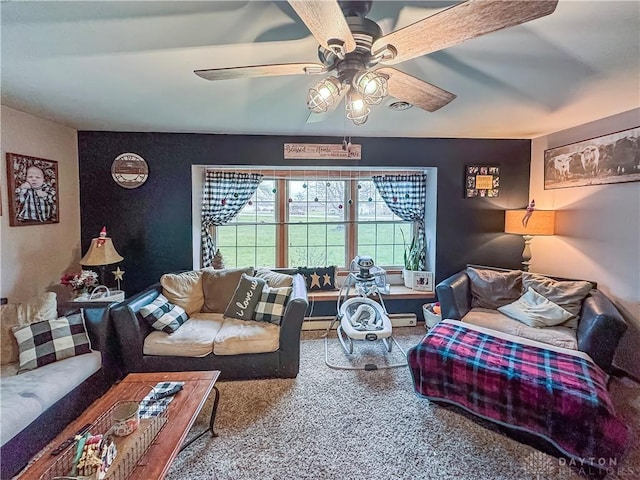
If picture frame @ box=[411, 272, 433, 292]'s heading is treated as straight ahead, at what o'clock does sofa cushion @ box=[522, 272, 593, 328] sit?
The sofa cushion is roughly at 10 o'clock from the picture frame.

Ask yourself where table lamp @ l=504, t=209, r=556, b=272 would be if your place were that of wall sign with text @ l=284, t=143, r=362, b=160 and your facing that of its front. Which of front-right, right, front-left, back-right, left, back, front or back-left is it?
left

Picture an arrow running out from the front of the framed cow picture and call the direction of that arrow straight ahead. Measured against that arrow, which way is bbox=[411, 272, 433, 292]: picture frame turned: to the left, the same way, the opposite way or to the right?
to the left

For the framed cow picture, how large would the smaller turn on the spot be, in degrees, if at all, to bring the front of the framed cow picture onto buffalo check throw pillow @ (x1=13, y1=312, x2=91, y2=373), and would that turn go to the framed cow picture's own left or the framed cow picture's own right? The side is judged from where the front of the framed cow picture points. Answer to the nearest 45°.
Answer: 0° — it already faces it

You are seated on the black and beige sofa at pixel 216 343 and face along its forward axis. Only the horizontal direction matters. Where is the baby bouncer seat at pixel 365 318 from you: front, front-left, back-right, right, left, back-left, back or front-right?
left

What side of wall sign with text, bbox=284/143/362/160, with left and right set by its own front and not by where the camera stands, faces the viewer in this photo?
front

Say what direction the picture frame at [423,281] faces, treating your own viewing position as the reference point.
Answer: facing the viewer

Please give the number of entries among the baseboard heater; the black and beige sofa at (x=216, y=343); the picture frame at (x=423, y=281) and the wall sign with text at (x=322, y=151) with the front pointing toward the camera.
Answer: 4

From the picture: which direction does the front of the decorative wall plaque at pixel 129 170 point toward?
toward the camera

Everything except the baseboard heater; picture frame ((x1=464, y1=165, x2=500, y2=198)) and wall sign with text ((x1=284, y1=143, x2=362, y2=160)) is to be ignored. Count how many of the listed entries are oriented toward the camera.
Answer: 3

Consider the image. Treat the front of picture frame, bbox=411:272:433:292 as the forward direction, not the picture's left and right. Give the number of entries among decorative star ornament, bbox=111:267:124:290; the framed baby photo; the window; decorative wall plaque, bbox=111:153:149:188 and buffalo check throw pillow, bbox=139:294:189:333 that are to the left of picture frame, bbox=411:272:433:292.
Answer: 0

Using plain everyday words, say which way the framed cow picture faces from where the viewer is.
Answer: facing the viewer and to the left of the viewer

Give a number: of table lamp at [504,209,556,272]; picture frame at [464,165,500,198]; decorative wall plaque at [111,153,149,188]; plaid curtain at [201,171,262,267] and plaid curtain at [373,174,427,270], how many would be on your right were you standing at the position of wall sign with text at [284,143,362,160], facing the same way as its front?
2

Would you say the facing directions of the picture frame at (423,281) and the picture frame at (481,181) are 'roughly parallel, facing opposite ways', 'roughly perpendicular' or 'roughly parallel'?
roughly parallel

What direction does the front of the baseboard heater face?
toward the camera

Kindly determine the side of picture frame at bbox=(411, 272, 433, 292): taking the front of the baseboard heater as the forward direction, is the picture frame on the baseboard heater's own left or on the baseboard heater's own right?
on the baseboard heater's own left

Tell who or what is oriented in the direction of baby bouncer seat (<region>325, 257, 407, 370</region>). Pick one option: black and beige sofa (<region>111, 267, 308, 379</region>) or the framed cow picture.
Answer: the framed cow picture

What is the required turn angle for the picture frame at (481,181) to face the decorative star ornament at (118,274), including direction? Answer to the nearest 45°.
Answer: approximately 45° to its right

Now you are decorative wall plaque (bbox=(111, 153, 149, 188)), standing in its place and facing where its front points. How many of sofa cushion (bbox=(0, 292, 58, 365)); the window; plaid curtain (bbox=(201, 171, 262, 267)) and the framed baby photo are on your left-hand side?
2

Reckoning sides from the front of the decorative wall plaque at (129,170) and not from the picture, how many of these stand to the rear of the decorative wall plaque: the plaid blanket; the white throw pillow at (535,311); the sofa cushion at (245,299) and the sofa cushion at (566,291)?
0
